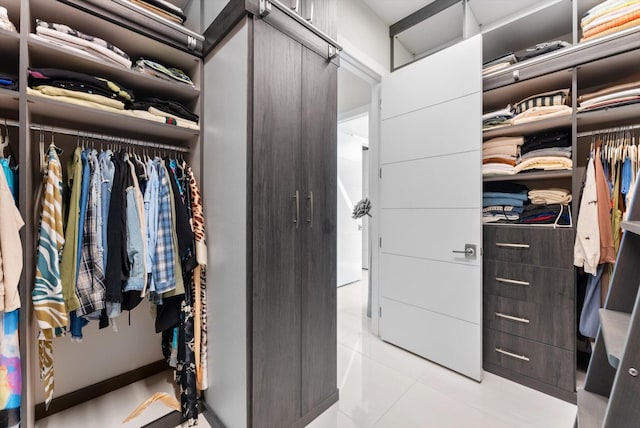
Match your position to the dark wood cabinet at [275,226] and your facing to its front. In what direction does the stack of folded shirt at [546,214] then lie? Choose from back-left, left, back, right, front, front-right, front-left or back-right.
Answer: front-left

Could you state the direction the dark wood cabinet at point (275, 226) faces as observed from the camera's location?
facing the viewer and to the right of the viewer

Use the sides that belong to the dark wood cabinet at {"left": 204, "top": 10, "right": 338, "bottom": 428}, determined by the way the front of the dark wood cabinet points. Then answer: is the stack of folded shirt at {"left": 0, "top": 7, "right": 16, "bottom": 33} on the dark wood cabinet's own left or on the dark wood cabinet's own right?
on the dark wood cabinet's own right

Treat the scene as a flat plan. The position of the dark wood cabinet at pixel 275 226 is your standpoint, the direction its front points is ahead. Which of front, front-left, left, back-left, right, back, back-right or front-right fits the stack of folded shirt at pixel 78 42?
back-right

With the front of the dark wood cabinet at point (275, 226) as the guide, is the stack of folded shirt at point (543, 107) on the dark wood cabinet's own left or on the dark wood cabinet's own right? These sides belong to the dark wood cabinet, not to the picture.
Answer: on the dark wood cabinet's own left

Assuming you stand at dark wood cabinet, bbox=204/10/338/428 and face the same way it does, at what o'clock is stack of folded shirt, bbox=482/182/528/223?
The stack of folded shirt is roughly at 10 o'clock from the dark wood cabinet.

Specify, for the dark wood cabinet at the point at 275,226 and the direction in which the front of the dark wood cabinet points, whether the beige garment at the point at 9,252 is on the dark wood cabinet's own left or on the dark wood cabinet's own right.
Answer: on the dark wood cabinet's own right

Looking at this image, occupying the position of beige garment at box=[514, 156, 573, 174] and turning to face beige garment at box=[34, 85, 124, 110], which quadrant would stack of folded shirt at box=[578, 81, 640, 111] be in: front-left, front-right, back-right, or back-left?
back-left

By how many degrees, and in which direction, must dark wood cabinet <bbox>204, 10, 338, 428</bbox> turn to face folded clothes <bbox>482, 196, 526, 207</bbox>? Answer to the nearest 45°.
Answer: approximately 45° to its left

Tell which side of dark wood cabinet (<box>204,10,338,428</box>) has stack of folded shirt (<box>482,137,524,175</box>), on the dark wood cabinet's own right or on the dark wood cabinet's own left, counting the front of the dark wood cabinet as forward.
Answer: on the dark wood cabinet's own left

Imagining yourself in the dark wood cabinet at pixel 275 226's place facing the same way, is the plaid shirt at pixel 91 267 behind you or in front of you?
behind

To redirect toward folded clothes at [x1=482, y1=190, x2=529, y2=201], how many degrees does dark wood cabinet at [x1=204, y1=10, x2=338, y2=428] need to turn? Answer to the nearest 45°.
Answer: approximately 45° to its left
